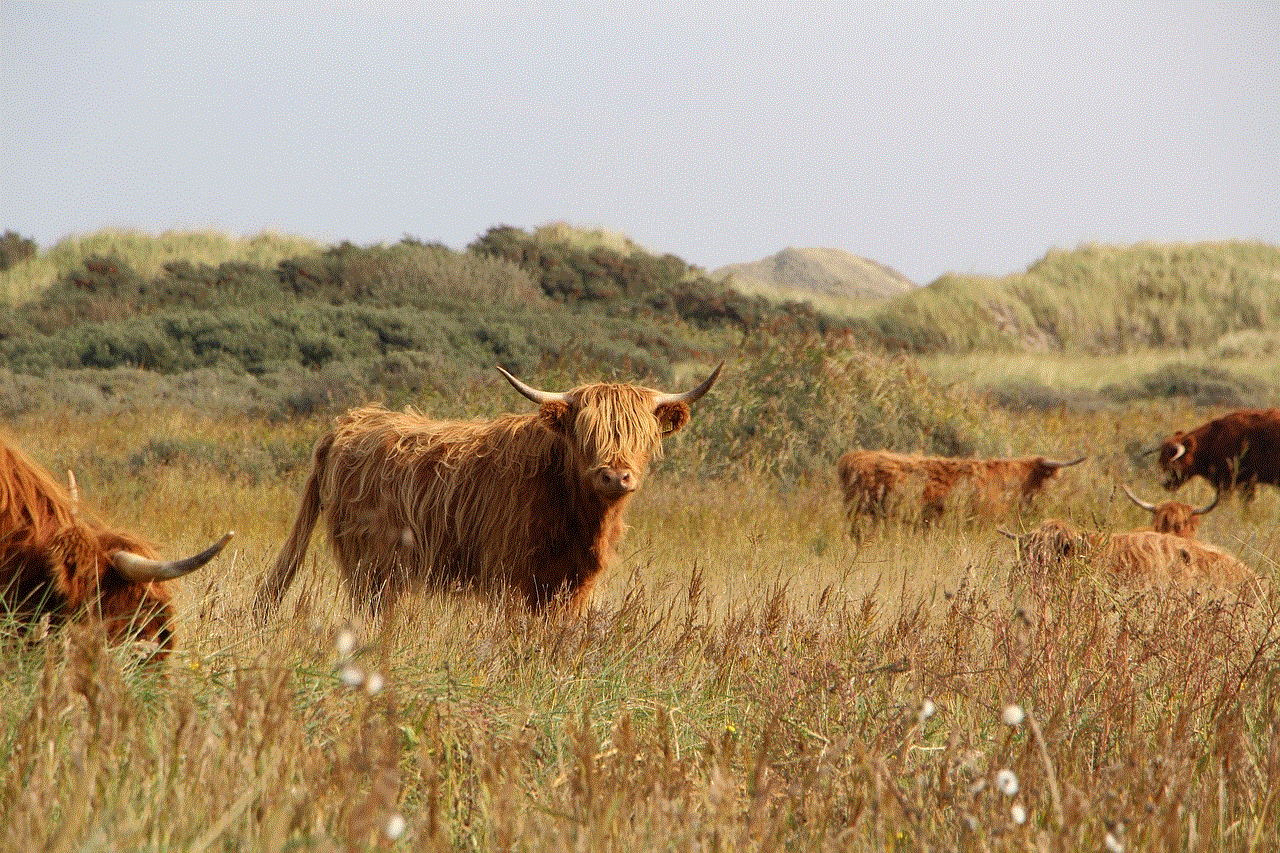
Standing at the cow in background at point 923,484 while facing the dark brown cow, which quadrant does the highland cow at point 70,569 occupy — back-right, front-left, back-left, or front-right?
back-right

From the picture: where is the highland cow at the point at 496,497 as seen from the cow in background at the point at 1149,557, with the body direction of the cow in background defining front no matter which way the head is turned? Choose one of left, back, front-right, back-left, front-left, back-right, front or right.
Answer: front-left

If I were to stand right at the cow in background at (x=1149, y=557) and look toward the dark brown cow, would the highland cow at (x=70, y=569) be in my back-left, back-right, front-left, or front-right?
back-left

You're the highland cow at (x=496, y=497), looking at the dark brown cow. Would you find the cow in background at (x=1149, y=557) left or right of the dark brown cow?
right

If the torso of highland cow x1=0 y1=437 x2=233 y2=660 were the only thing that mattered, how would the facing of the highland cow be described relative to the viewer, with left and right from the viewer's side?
facing to the right of the viewer

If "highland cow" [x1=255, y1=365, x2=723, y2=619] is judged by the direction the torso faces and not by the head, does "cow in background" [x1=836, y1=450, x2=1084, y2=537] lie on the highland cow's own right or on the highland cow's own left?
on the highland cow's own left

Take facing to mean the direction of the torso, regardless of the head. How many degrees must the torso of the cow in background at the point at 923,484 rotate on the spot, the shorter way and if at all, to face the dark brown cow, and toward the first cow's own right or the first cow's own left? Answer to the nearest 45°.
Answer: approximately 45° to the first cow's own left

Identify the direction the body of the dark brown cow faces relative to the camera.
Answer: to the viewer's left

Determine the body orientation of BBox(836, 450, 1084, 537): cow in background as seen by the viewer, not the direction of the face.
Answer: to the viewer's right

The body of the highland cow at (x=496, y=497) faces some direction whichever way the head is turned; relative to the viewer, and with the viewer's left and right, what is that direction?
facing the viewer and to the right of the viewer

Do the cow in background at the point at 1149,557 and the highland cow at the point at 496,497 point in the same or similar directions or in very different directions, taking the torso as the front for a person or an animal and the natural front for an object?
very different directions

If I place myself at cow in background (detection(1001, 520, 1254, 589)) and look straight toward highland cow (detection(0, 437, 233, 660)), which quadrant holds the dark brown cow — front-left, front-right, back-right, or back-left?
back-right
